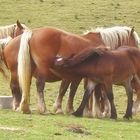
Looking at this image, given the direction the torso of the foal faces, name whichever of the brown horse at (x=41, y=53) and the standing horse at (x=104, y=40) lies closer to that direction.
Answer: the brown horse

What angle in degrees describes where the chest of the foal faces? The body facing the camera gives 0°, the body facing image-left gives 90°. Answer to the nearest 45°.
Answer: approximately 90°

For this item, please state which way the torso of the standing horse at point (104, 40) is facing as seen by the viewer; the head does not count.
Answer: to the viewer's right

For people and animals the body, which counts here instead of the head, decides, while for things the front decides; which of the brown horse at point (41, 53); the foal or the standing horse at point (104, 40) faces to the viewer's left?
the foal

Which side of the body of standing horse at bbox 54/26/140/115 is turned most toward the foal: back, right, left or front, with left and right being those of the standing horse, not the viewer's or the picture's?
right

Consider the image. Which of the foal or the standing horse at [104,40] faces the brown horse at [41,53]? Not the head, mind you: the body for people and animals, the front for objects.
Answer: the foal

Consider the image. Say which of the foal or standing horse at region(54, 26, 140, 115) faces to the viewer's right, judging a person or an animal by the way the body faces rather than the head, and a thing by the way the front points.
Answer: the standing horse

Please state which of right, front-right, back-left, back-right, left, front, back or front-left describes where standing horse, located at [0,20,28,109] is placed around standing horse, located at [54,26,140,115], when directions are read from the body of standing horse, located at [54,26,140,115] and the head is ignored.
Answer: back
